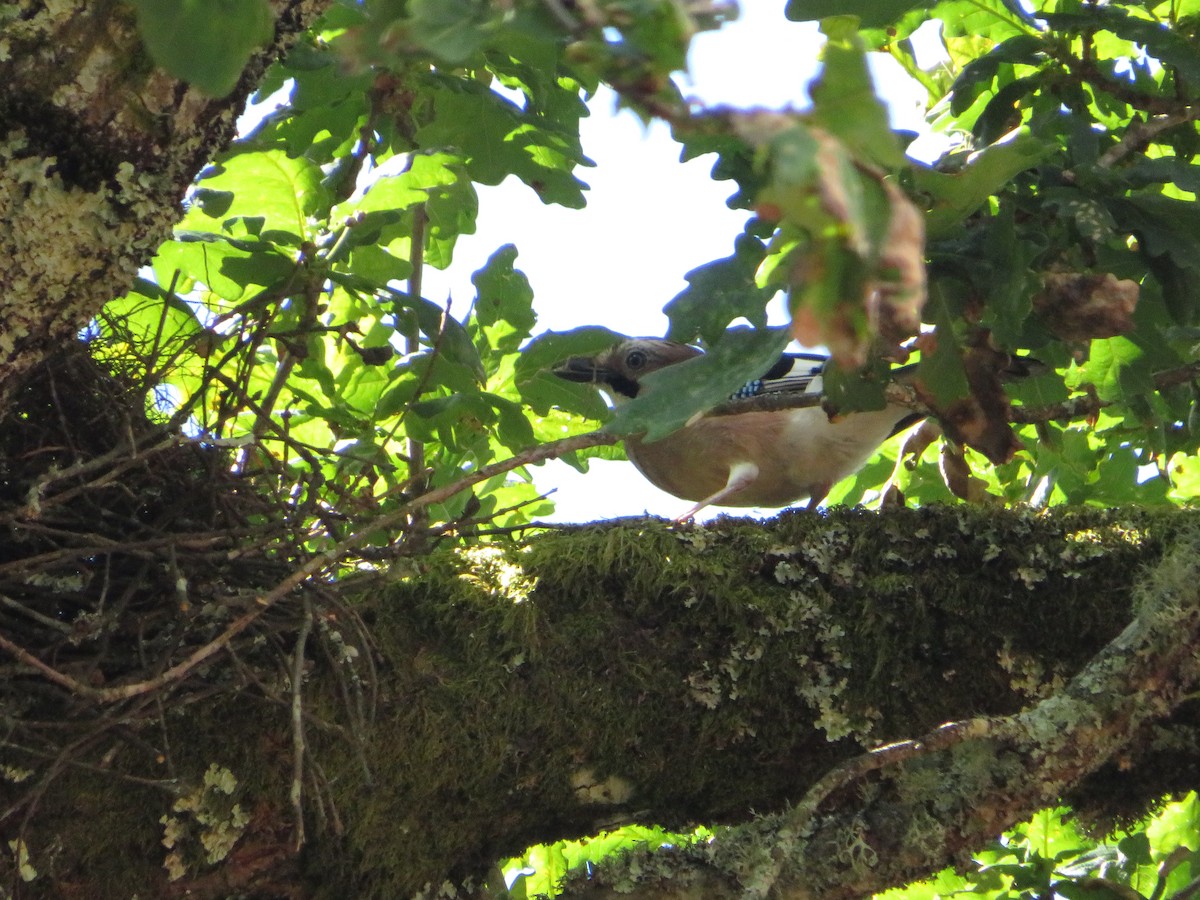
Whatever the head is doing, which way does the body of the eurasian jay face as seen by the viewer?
to the viewer's left

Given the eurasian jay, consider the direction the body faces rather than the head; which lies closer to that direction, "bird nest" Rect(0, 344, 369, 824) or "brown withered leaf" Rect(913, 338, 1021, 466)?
the bird nest

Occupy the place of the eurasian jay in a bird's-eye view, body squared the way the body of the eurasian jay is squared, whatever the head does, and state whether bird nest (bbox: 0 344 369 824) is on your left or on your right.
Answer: on your left

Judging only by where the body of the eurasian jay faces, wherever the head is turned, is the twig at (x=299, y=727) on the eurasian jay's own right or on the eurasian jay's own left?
on the eurasian jay's own left
